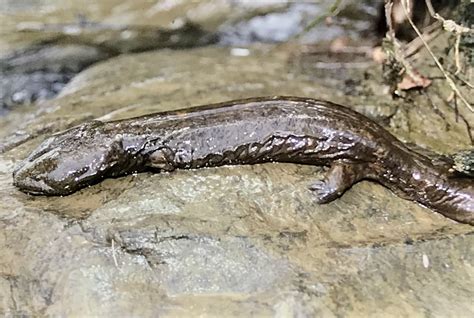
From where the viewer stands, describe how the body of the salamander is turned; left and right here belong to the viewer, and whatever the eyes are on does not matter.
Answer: facing to the left of the viewer
